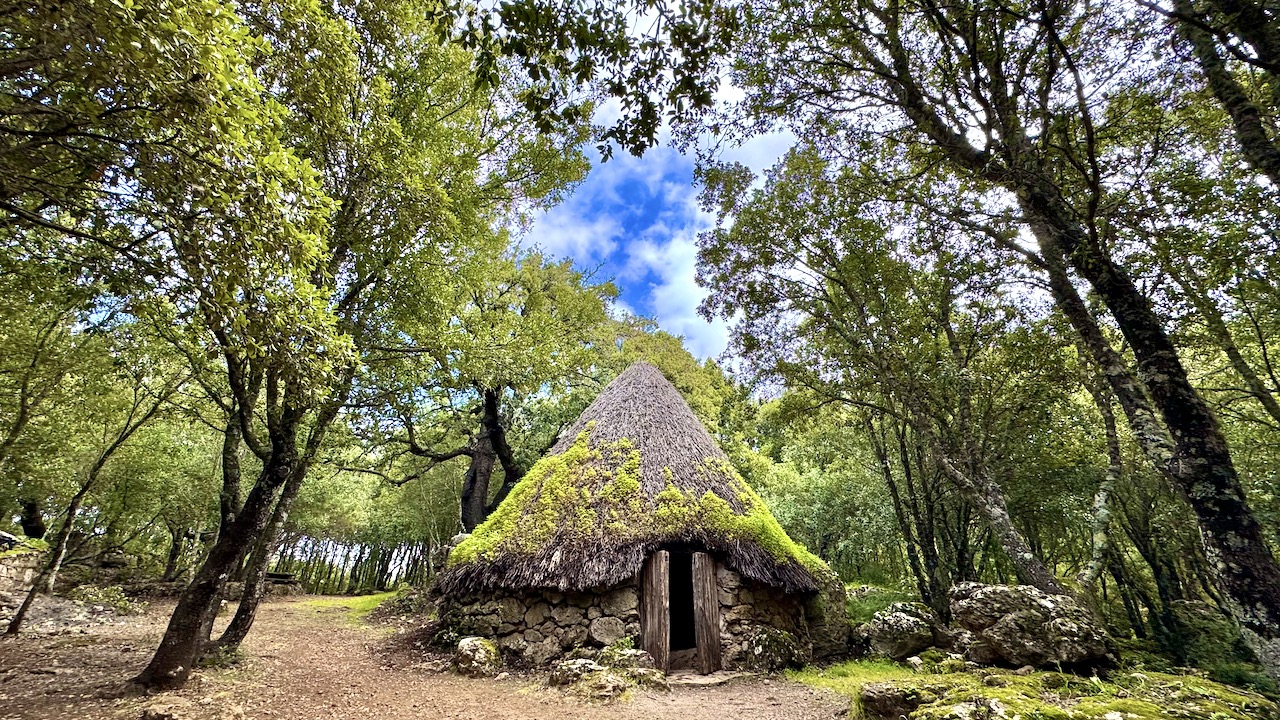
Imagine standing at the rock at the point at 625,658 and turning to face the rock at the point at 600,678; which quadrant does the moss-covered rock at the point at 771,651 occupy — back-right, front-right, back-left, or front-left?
back-left

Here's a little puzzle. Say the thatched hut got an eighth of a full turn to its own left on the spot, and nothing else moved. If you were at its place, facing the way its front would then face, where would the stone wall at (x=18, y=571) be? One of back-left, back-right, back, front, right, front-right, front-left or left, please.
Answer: back-right

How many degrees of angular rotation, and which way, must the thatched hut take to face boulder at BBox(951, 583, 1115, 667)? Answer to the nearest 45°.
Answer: approximately 90° to its left

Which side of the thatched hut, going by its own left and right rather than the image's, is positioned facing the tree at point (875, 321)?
left

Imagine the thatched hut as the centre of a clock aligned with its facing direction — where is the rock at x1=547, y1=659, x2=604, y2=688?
The rock is roughly at 1 o'clock from the thatched hut.

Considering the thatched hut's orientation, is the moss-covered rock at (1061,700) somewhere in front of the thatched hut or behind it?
in front

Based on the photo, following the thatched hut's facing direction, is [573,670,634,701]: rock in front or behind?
in front

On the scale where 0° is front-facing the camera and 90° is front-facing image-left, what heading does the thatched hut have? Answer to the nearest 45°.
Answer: approximately 0°

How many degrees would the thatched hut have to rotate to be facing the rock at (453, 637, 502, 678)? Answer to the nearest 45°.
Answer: approximately 90° to its right

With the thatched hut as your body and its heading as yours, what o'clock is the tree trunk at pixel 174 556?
The tree trunk is roughly at 4 o'clock from the thatched hut.
